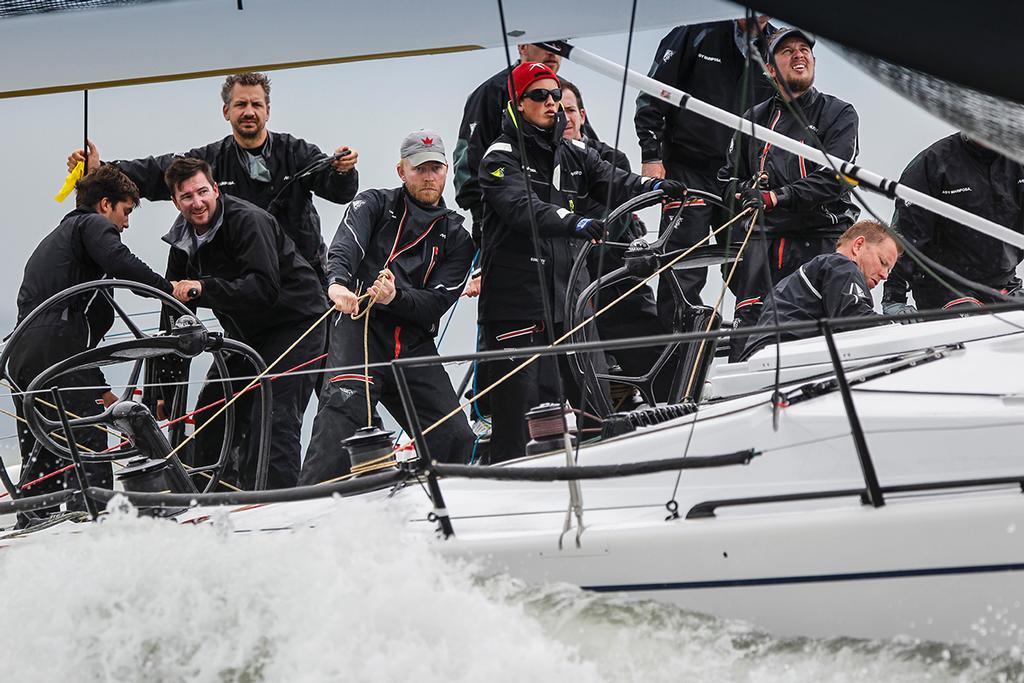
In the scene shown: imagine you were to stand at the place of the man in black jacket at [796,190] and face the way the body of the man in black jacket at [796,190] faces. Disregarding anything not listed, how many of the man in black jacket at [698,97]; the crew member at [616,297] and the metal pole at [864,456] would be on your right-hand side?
2

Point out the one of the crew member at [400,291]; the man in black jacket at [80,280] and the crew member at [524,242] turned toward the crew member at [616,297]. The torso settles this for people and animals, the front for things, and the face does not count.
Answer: the man in black jacket

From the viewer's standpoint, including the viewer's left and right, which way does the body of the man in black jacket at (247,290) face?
facing the viewer and to the left of the viewer

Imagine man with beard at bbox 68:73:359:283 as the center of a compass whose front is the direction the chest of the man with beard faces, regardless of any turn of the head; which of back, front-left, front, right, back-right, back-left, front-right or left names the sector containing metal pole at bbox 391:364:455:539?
front

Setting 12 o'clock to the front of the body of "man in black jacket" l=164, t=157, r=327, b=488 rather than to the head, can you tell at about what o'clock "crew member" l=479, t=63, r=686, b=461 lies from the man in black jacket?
The crew member is roughly at 8 o'clock from the man in black jacket.

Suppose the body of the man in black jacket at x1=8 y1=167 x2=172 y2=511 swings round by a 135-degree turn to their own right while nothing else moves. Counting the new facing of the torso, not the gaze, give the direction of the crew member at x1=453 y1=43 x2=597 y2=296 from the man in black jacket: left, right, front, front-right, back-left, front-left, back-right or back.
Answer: back-left

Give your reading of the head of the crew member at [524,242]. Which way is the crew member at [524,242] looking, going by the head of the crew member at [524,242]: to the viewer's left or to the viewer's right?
to the viewer's right

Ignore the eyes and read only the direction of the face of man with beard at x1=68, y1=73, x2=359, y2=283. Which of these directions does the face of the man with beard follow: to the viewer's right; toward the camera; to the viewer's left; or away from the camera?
toward the camera

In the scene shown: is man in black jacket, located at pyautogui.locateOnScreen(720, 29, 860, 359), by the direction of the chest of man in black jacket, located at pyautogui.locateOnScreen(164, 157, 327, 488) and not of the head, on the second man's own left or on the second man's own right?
on the second man's own left

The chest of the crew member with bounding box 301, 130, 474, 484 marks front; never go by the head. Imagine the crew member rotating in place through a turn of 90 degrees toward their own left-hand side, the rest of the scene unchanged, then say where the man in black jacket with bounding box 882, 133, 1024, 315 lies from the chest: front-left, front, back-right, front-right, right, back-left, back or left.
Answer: front

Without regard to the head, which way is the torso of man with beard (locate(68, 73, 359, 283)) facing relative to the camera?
toward the camera

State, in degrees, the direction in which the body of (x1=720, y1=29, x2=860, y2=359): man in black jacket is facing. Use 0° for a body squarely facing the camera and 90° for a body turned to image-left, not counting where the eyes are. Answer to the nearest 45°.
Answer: approximately 45°

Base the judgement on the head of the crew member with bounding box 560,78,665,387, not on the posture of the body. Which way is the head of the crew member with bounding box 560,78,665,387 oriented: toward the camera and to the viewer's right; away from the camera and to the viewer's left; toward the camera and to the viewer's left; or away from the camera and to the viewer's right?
toward the camera and to the viewer's left

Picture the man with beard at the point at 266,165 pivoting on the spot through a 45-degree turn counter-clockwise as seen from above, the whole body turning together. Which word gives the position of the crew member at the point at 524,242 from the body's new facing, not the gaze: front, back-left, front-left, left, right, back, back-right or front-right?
front
